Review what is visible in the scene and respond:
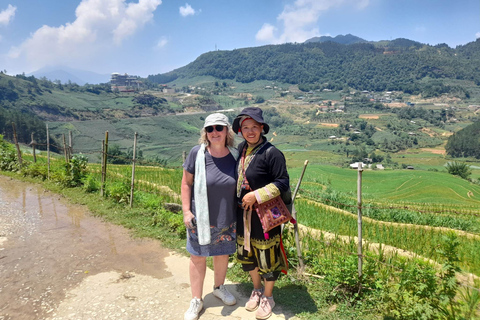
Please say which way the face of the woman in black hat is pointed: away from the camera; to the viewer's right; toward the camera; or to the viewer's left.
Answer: toward the camera

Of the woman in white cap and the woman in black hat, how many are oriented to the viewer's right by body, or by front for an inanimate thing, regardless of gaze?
0

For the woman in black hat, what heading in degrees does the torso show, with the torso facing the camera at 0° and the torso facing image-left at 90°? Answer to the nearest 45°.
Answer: approximately 45°

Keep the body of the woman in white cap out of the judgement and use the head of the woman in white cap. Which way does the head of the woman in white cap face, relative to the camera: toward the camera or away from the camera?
toward the camera

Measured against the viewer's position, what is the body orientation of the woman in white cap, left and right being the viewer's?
facing the viewer
